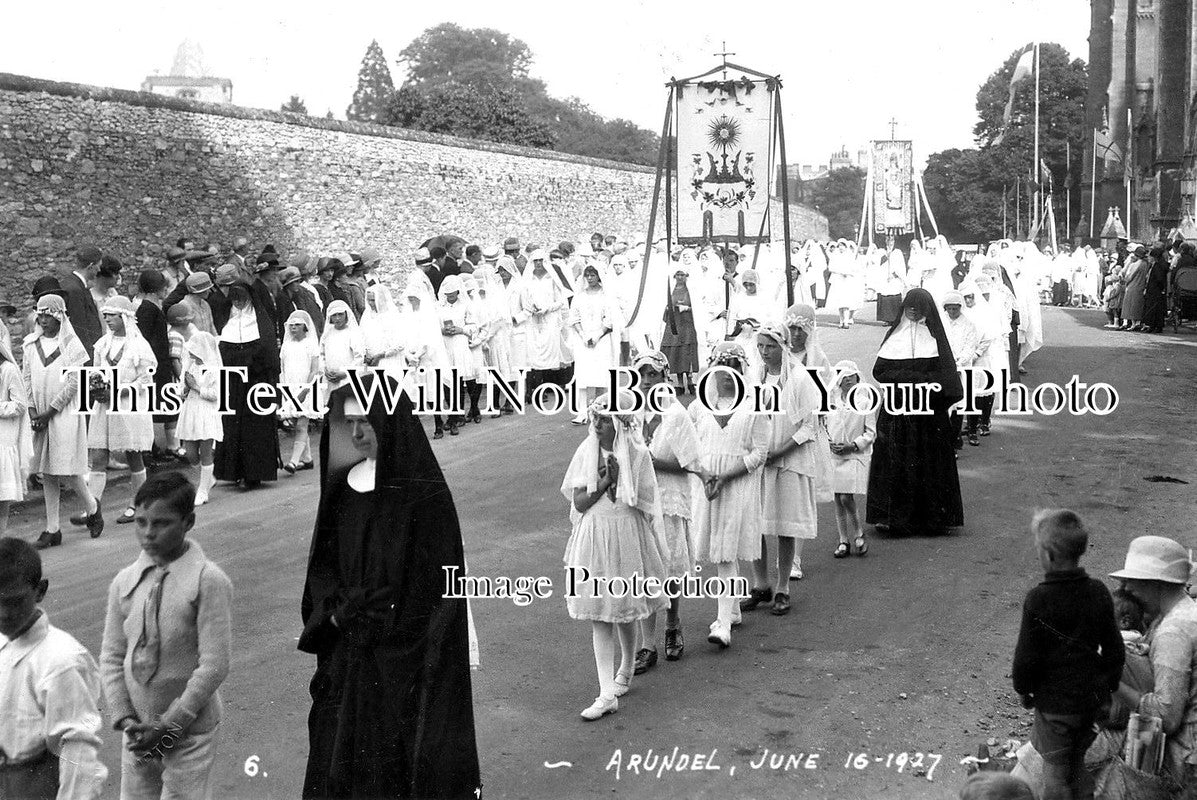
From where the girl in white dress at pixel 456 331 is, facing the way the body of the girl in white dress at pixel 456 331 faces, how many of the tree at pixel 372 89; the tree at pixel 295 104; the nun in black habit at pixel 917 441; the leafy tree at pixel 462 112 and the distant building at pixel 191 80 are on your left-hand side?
1

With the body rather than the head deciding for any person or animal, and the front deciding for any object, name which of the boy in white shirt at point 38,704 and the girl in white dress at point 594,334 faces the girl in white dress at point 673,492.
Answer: the girl in white dress at point 594,334

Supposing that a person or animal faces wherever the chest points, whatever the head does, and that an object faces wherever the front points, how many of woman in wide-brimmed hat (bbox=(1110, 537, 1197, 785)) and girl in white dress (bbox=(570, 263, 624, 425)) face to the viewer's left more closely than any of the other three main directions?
1

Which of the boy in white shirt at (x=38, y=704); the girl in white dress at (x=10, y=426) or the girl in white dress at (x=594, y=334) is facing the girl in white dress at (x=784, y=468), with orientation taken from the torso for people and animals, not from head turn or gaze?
the girl in white dress at (x=594, y=334)

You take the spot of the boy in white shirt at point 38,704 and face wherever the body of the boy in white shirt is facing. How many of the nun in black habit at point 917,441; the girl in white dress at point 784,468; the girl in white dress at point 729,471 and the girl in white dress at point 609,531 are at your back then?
4

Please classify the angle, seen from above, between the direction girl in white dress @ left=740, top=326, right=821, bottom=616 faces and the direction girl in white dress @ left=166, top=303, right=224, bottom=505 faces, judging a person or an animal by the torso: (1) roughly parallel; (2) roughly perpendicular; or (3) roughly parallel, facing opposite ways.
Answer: roughly parallel

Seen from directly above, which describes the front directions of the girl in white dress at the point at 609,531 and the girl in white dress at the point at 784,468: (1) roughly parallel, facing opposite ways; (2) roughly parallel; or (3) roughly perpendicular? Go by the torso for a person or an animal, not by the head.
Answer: roughly parallel

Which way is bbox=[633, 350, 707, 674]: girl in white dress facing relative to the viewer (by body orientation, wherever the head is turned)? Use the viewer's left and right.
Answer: facing the viewer and to the left of the viewer

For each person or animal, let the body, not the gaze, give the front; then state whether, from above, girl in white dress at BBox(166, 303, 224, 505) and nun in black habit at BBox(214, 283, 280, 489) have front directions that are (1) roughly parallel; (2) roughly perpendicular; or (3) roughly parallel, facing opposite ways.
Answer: roughly parallel

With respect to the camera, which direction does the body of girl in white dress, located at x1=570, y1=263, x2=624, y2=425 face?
toward the camera

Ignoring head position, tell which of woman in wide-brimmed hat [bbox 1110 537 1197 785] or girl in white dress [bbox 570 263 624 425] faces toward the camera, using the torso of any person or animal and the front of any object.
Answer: the girl in white dress

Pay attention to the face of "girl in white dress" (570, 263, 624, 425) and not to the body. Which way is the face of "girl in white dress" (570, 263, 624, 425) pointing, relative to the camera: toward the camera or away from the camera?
toward the camera

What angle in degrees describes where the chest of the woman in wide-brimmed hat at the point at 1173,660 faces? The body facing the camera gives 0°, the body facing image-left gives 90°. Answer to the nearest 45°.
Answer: approximately 90°

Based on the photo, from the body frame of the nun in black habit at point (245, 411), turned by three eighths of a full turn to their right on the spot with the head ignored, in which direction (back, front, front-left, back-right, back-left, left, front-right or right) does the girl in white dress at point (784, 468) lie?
back-right

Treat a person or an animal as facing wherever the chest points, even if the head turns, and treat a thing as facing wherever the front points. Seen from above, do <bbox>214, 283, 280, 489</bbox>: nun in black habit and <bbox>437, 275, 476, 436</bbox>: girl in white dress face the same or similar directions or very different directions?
same or similar directions

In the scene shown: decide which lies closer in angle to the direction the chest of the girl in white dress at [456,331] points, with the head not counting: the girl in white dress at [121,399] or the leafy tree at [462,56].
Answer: the girl in white dress

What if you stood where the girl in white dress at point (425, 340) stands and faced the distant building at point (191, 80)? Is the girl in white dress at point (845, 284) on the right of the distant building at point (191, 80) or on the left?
right
